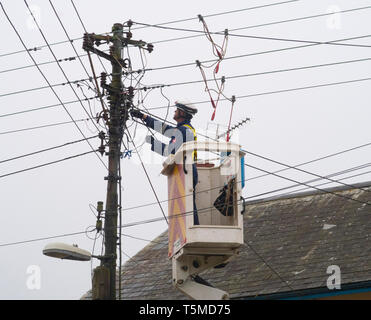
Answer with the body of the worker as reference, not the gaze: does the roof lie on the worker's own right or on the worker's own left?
on the worker's own right

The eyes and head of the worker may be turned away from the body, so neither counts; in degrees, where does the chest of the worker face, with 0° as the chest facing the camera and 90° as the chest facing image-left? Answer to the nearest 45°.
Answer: approximately 90°

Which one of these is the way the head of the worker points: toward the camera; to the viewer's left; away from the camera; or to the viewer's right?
to the viewer's left

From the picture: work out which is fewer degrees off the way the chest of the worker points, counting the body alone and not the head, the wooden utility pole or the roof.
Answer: the wooden utility pole

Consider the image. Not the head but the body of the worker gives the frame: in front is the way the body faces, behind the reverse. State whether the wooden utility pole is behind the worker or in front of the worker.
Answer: in front
